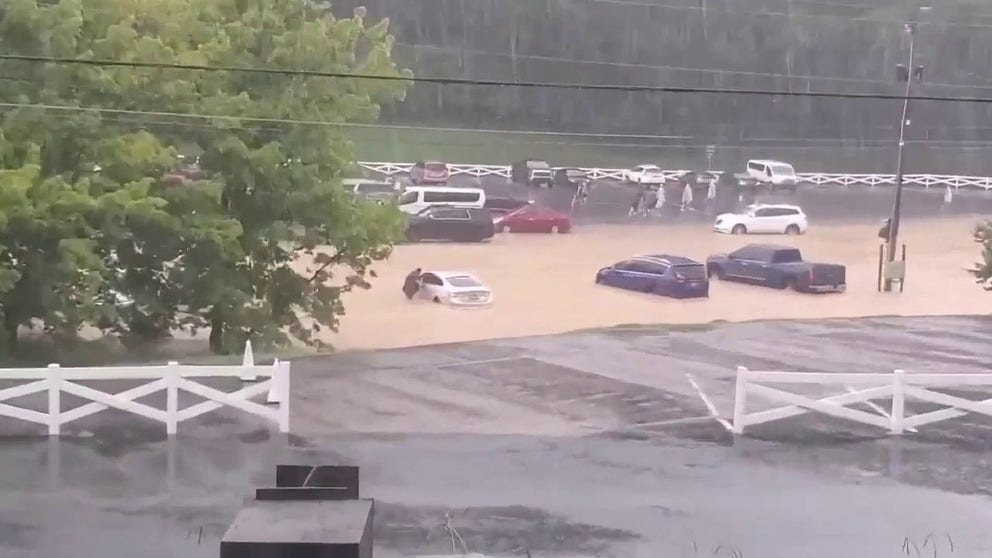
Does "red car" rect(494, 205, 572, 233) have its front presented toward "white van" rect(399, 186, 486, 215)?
yes

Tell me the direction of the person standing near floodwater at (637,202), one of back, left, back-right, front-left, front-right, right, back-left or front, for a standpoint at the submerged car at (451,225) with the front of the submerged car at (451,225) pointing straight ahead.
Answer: back

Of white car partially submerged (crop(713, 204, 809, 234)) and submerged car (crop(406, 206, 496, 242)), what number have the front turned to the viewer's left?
2

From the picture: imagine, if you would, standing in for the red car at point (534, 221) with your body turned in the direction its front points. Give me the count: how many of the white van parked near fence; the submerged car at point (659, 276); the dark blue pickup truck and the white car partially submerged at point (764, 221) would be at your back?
4

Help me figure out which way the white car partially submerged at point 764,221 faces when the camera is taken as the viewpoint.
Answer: facing to the left of the viewer
